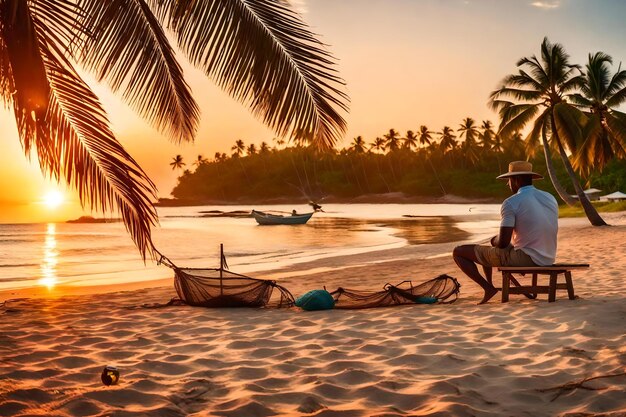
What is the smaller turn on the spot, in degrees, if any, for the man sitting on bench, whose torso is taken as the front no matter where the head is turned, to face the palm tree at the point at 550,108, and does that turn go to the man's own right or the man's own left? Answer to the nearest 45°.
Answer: approximately 45° to the man's own right

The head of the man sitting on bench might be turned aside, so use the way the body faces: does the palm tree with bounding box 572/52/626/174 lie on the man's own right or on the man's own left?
on the man's own right

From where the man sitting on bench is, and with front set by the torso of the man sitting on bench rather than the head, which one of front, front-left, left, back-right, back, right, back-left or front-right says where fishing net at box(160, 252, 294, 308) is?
front-left

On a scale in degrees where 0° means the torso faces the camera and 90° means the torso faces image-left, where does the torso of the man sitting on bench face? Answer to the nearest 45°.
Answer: approximately 135°

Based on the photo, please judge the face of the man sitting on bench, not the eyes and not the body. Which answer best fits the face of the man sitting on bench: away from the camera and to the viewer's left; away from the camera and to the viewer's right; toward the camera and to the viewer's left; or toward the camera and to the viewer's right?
away from the camera and to the viewer's left

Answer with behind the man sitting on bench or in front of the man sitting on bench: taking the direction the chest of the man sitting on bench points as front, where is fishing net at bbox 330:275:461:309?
in front
